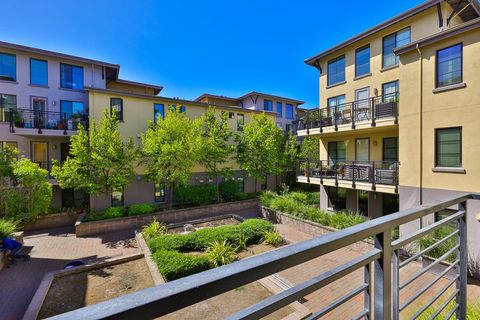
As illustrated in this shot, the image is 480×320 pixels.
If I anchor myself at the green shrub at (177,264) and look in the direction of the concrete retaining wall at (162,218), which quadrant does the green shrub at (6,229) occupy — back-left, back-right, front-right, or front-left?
front-left

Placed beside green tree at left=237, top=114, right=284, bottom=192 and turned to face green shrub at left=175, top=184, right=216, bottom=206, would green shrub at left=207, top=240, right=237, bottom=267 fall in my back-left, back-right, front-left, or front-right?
front-left

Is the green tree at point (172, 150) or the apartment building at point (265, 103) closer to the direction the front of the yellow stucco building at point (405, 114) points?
the green tree

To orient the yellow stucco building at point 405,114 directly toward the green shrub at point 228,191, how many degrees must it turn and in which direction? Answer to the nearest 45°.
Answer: approximately 45° to its right

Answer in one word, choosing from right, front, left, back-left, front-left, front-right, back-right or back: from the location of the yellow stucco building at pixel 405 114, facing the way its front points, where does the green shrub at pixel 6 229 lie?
front

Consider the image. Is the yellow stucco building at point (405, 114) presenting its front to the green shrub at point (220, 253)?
yes

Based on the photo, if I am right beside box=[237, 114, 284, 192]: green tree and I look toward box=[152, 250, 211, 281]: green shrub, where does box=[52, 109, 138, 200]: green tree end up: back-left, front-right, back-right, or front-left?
front-right

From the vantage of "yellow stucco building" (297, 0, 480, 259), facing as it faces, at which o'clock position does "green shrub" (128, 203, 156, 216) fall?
The green shrub is roughly at 1 o'clock from the yellow stucco building.

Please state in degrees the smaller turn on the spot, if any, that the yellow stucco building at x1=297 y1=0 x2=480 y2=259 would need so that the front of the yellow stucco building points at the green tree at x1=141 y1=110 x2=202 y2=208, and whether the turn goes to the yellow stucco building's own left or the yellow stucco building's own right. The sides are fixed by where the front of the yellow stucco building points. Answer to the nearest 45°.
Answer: approximately 45° to the yellow stucco building's own right

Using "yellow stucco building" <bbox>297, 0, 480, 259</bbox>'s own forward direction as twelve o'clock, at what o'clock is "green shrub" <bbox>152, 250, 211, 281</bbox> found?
The green shrub is roughly at 12 o'clock from the yellow stucco building.

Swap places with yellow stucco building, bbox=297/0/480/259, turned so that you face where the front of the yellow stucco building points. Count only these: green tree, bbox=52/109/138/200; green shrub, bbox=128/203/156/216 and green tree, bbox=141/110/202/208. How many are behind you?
0

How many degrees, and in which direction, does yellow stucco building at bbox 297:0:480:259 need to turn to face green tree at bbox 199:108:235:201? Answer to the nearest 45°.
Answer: approximately 45° to its right

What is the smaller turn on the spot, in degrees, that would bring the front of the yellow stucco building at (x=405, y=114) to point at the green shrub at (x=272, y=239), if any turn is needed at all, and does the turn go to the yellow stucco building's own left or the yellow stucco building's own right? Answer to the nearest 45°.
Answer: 0° — it already faces it

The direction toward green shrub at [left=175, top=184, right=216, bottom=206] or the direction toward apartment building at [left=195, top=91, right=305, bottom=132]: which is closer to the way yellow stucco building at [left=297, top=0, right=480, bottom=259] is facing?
the green shrub

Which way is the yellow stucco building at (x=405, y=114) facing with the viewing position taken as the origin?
facing the viewer and to the left of the viewer

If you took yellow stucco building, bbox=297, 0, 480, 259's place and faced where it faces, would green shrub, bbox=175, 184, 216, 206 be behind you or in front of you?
in front

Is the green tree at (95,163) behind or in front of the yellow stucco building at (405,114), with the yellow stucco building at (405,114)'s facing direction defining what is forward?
in front

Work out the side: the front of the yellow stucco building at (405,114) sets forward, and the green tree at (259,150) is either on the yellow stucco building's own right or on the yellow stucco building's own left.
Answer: on the yellow stucco building's own right

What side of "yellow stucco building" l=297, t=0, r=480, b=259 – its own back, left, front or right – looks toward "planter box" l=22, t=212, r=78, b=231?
front

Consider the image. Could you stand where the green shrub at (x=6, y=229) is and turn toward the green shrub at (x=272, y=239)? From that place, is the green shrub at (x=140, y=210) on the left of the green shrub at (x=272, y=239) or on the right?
left

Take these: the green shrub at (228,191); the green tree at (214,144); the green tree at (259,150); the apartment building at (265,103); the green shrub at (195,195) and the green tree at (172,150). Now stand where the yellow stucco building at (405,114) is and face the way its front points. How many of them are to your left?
0

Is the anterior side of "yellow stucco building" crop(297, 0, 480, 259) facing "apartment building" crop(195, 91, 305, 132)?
no
